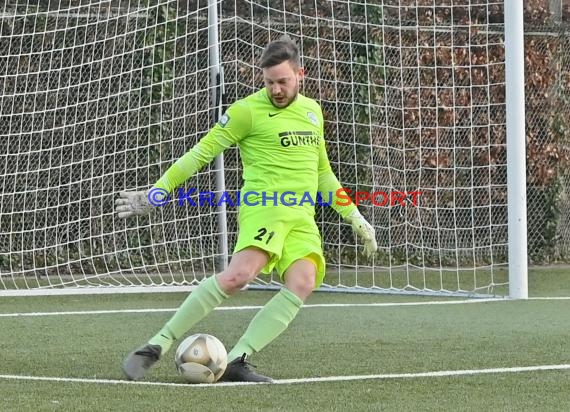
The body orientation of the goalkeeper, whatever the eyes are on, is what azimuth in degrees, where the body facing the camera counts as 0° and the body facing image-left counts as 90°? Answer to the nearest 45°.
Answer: approximately 315°

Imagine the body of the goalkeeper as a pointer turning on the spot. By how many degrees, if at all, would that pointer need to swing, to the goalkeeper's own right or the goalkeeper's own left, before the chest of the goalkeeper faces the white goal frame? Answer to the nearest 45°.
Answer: approximately 135° to the goalkeeper's own left
